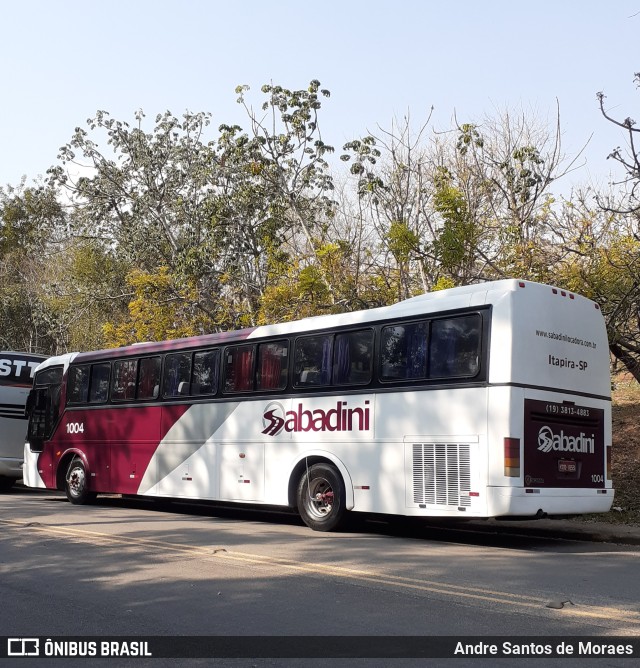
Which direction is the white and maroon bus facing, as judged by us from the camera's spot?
facing away from the viewer and to the left of the viewer

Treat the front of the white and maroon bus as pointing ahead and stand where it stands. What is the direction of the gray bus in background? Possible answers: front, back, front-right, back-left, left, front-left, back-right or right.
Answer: front
